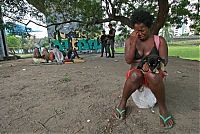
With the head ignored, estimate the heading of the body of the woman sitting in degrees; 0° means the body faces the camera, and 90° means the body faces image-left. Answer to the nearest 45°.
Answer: approximately 0°
